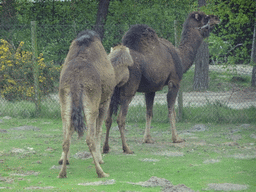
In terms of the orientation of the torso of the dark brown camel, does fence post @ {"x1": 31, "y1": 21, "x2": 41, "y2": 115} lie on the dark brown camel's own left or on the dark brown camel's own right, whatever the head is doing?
on the dark brown camel's own left

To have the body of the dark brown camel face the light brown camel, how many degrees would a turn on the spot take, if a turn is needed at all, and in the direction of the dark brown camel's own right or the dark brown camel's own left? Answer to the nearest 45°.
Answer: approximately 135° to the dark brown camel's own right

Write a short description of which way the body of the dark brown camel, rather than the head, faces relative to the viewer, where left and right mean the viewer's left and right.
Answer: facing away from the viewer and to the right of the viewer

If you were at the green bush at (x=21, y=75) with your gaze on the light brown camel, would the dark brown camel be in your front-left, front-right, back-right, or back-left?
front-left

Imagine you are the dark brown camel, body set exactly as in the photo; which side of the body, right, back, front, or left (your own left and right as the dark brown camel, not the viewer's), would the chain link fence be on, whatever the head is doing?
left

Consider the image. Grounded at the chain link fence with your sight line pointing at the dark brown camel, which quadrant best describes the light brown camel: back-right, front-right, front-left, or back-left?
front-right
